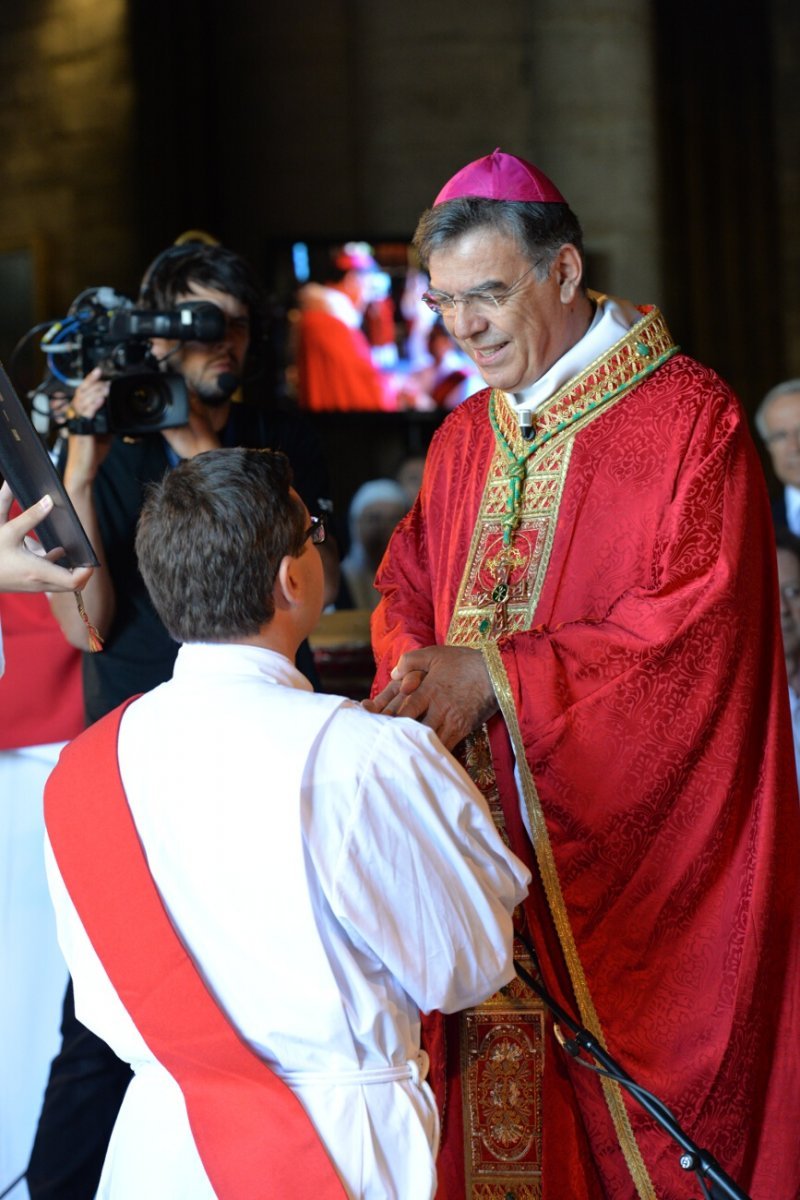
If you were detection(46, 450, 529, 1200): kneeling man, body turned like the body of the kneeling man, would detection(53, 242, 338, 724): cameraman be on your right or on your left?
on your left

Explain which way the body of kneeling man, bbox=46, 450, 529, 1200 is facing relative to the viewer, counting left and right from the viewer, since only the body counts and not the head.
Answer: facing away from the viewer and to the right of the viewer

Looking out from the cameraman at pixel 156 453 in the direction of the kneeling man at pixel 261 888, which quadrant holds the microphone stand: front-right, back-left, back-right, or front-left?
front-left

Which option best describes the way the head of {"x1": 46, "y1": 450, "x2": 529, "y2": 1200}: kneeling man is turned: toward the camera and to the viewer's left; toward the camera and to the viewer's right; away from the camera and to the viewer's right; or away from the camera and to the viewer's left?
away from the camera and to the viewer's right

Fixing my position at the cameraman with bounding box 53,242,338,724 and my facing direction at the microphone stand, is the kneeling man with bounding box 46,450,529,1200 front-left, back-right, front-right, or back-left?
front-right
